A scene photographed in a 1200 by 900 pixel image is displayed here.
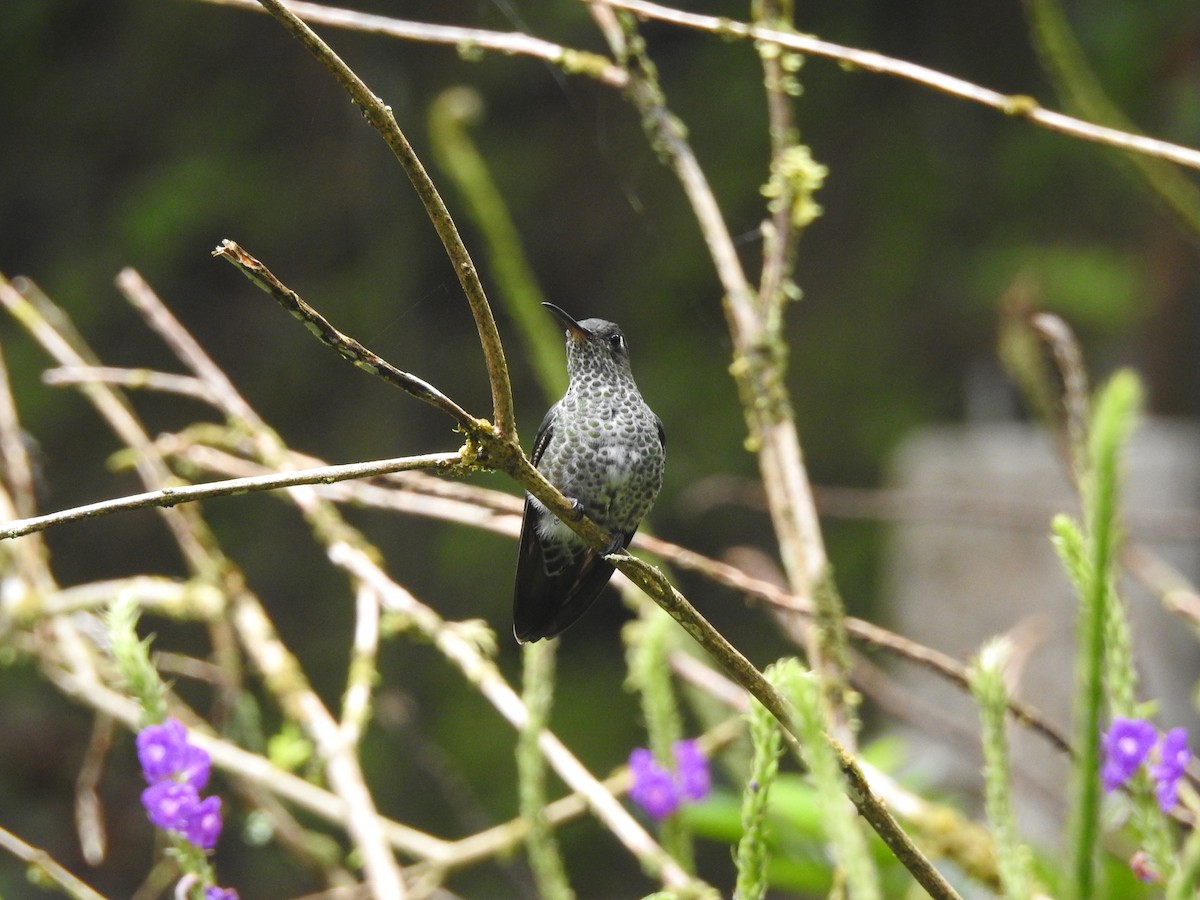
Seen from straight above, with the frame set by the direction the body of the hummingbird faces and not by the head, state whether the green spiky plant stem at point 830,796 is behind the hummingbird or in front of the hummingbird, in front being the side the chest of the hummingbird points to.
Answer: in front

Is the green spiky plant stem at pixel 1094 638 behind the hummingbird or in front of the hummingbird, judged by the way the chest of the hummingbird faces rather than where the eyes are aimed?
in front

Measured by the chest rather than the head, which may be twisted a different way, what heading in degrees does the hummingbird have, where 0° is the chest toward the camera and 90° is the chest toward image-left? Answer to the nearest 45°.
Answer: approximately 0°
